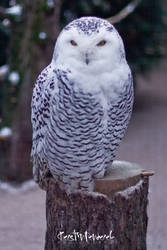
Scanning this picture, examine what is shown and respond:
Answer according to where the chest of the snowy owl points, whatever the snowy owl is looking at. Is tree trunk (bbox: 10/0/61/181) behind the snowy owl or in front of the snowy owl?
behind

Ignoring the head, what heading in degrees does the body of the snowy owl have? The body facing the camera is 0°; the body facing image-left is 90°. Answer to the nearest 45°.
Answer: approximately 315°
